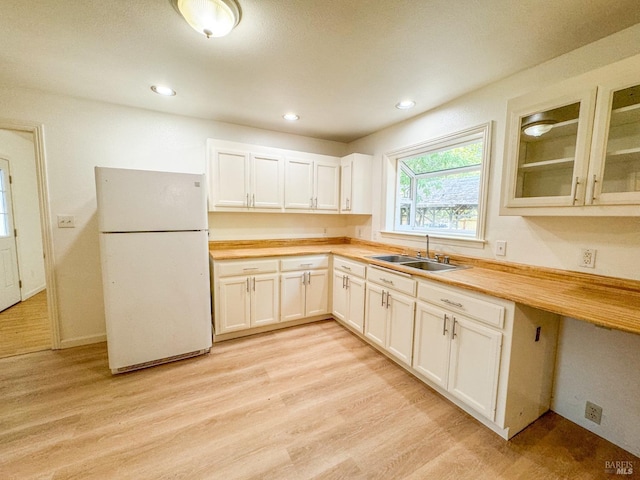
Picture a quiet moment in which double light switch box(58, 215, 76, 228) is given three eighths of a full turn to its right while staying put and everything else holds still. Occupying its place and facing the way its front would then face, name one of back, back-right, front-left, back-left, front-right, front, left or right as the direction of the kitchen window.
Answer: back

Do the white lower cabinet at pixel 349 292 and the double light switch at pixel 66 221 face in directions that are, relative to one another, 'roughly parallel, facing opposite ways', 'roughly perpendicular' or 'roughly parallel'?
roughly perpendicular

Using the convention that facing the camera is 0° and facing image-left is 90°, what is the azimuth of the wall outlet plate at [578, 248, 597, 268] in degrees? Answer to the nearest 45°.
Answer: approximately 0°

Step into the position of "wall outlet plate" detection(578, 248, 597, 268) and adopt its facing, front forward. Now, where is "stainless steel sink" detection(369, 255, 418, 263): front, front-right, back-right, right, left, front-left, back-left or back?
right

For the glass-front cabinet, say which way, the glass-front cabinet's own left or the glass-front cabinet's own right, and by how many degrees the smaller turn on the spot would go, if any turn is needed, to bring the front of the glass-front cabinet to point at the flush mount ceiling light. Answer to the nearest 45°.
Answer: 0° — it already faces it

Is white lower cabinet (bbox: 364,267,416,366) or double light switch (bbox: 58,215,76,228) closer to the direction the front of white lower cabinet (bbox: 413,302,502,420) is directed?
the double light switch

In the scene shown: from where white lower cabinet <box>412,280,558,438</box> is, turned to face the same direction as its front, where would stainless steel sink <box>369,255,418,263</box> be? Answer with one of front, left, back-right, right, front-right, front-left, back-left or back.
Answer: right

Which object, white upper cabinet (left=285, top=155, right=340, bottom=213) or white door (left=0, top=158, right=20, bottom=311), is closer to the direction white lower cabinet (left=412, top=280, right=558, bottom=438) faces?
the white door

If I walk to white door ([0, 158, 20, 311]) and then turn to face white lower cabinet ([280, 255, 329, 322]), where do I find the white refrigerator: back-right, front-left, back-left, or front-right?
front-right

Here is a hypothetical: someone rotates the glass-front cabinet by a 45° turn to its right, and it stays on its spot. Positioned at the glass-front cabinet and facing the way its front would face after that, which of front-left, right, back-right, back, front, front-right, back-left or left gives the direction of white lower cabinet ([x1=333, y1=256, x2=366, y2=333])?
front

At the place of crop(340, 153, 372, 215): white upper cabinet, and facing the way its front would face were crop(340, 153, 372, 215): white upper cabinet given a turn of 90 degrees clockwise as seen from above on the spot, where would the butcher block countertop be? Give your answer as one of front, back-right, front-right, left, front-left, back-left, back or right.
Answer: back

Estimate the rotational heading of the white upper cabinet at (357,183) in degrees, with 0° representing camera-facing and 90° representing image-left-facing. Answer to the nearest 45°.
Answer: approximately 45°

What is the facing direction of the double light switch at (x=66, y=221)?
toward the camera
